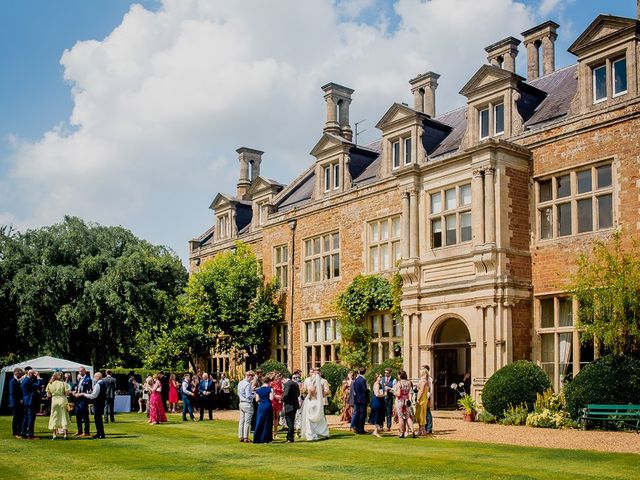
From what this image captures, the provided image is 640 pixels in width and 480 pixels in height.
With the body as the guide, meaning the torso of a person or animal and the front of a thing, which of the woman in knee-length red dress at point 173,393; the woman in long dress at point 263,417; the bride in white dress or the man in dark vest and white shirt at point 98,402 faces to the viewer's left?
the man in dark vest and white shirt

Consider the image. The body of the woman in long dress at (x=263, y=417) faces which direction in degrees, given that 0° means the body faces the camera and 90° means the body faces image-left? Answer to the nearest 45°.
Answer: approximately 180°

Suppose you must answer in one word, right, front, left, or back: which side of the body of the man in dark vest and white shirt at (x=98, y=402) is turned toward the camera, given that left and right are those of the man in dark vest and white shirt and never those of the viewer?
left

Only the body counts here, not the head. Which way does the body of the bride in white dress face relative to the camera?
away from the camera

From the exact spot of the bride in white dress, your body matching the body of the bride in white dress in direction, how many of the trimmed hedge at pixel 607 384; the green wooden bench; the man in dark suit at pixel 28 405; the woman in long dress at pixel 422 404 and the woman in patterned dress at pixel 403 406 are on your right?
4
